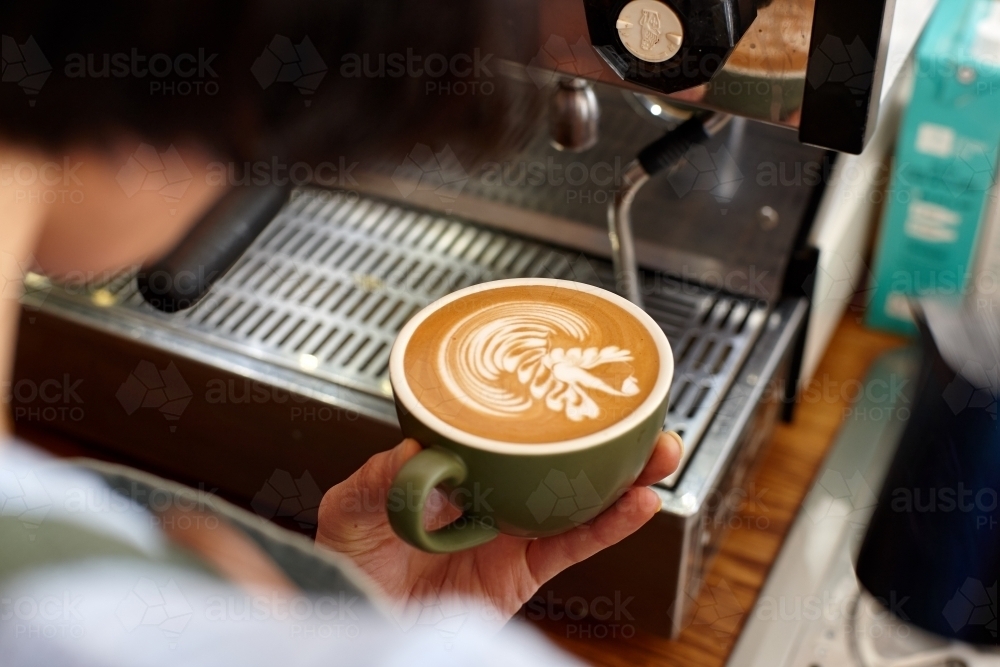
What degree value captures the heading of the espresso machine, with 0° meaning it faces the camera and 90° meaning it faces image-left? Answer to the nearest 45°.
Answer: approximately 45°
